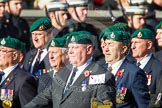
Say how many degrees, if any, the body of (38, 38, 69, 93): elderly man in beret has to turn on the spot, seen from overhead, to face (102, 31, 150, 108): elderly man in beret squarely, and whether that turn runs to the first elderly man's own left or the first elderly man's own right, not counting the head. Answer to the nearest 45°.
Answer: approximately 90° to the first elderly man's own left

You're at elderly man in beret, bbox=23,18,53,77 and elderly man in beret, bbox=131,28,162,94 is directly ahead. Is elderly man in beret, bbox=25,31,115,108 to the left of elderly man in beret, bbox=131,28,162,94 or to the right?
right

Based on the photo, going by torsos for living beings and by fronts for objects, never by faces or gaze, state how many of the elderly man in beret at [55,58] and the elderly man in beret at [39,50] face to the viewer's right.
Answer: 0

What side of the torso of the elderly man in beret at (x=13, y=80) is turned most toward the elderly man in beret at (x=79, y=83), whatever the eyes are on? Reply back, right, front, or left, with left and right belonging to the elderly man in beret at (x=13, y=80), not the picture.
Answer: left

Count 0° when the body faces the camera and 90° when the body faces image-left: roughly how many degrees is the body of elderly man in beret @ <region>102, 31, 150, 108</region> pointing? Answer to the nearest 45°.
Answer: approximately 45°

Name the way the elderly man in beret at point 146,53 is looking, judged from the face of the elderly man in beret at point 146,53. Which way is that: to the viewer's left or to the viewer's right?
to the viewer's left
